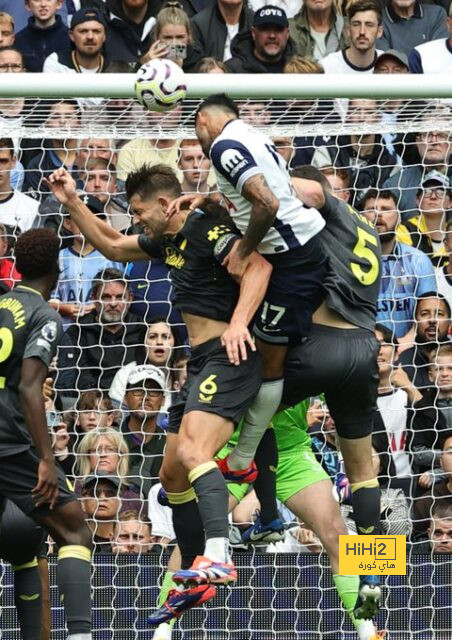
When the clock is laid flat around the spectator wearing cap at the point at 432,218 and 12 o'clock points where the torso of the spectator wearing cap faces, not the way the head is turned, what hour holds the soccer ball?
The soccer ball is roughly at 1 o'clock from the spectator wearing cap.

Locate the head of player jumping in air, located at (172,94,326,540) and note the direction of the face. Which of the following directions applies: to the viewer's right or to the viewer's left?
to the viewer's left

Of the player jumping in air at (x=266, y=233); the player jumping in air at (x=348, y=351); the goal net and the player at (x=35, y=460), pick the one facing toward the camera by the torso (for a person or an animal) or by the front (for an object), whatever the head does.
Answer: the goal net

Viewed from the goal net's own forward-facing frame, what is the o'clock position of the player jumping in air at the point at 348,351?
The player jumping in air is roughly at 11 o'clock from the goal net.

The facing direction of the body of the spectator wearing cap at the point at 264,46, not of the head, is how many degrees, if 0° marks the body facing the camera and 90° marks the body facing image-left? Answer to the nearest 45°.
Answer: approximately 0°

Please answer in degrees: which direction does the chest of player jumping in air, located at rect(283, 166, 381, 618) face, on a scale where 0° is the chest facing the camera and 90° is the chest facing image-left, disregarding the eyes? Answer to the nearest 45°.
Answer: approximately 135°
